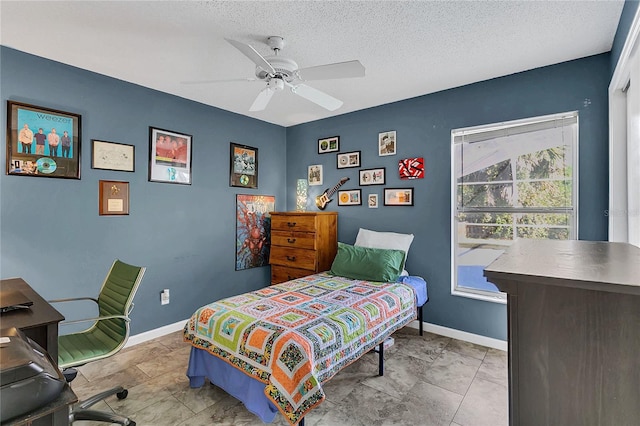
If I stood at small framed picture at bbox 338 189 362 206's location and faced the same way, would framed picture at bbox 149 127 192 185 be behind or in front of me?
in front

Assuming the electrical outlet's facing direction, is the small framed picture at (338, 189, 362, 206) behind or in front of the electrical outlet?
in front

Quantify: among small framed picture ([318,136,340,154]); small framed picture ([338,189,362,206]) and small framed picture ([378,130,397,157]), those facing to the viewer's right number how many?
0

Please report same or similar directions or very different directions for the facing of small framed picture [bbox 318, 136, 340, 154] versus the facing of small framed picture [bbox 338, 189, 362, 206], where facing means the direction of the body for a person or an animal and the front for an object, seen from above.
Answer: same or similar directions

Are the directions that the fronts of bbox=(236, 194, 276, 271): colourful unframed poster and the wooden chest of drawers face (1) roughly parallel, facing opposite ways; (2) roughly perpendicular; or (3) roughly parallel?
roughly perpendicular

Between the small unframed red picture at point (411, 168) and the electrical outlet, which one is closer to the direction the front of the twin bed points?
the electrical outlet

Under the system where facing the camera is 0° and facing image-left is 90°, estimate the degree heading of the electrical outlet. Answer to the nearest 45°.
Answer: approximately 315°

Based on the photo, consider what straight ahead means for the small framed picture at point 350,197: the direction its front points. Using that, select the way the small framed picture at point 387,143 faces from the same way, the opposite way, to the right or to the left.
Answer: the same way

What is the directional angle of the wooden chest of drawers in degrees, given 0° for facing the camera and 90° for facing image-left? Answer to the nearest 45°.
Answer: approximately 45°

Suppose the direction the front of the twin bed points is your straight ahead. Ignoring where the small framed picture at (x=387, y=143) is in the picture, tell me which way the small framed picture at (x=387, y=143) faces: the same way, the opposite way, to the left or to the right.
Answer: the same way

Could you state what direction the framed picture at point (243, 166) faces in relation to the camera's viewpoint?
facing the viewer and to the right of the viewer

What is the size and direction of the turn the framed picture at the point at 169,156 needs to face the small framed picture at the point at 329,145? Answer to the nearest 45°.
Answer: approximately 45° to its left

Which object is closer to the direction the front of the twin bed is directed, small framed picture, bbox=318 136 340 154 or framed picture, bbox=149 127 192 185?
the framed picture

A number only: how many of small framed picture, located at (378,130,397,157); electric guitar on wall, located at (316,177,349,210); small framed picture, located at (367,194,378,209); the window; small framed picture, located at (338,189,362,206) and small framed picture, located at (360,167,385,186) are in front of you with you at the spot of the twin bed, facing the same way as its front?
0

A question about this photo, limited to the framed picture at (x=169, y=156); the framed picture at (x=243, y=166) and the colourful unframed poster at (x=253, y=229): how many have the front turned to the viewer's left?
0

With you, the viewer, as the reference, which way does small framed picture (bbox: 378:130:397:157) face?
facing the viewer and to the left of the viewer

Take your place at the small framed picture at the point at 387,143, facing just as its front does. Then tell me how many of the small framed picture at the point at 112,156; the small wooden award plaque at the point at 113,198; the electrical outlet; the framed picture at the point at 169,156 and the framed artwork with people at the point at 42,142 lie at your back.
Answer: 0
